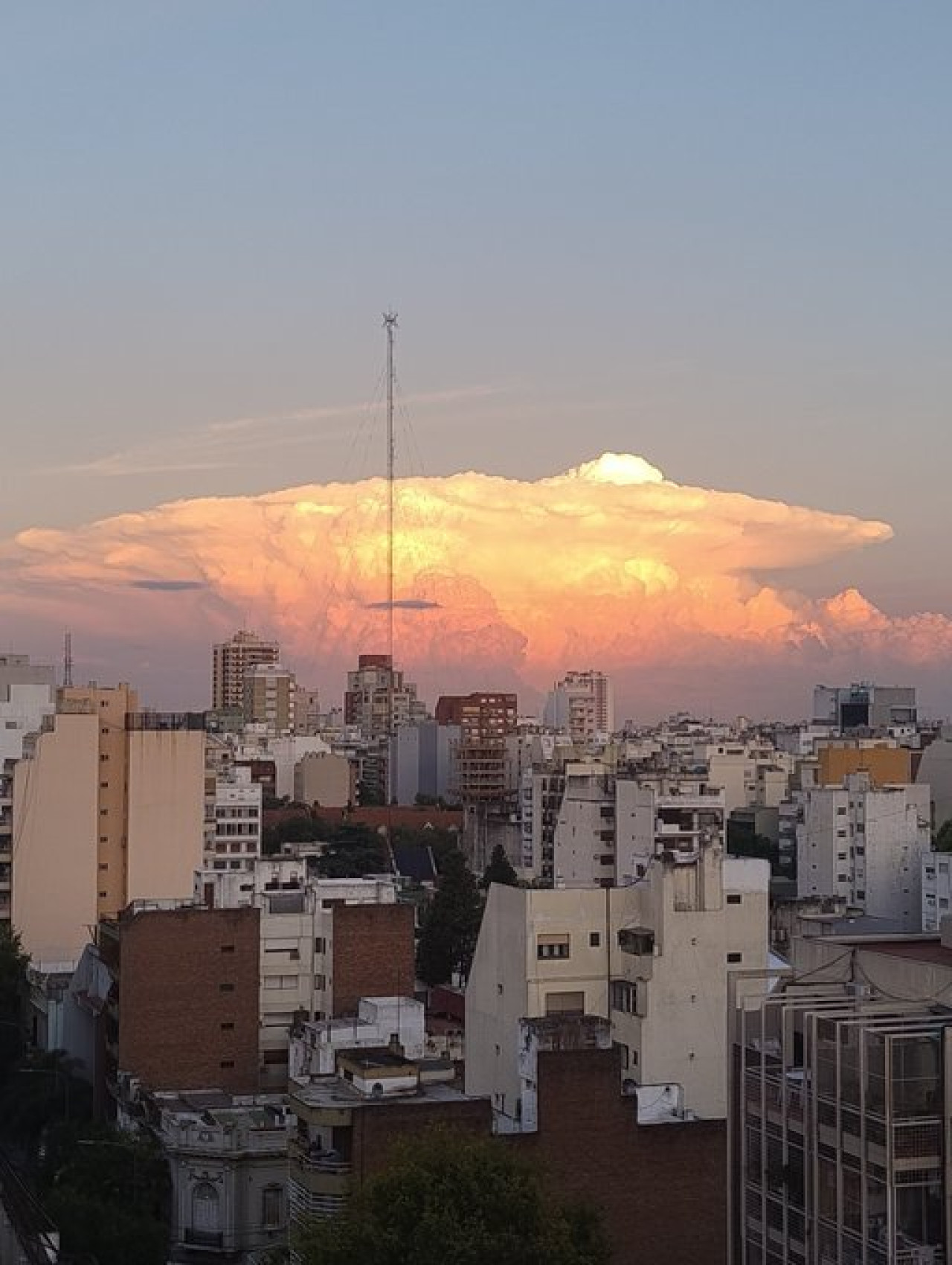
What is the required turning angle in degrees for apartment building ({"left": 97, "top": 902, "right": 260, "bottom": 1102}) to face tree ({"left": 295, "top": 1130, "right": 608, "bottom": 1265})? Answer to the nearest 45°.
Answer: approximately 90° to its left

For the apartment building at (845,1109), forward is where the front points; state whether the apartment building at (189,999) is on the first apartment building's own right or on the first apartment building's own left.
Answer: on the first apartment building's own right

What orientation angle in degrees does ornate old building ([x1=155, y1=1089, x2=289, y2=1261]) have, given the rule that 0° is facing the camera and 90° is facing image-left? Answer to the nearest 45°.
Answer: approximately 45°

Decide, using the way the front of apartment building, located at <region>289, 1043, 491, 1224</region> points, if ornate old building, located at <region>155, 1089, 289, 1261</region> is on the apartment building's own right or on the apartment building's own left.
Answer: on the apartment building's own right

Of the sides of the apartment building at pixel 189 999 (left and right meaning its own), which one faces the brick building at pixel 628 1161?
left

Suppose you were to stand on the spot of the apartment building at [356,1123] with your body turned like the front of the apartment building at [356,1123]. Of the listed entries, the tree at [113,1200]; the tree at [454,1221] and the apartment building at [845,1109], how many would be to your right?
1

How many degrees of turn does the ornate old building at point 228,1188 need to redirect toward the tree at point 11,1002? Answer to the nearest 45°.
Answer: approximately 135° to its right

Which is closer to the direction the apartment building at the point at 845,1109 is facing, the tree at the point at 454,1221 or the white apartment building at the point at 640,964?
the tree

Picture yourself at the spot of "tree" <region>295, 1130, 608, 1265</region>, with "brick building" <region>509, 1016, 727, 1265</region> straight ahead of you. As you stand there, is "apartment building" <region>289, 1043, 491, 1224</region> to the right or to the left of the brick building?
left

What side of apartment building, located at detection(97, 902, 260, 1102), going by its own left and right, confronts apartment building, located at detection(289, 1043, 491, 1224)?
left

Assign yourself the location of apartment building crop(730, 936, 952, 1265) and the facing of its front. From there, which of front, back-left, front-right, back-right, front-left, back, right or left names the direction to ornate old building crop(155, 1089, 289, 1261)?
right

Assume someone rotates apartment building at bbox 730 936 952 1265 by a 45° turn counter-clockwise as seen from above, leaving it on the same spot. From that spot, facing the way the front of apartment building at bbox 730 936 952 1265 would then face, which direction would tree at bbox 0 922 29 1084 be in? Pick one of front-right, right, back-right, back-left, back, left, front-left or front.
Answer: back-right

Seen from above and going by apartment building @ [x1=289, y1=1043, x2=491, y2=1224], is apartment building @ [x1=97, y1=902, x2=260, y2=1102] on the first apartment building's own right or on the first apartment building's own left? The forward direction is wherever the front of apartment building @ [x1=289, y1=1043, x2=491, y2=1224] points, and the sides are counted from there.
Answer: on the first apartment building's own right
